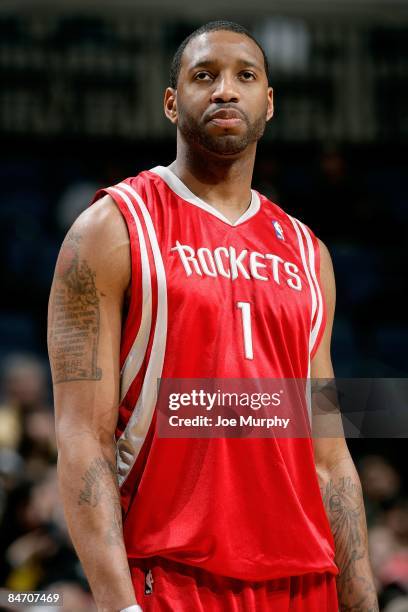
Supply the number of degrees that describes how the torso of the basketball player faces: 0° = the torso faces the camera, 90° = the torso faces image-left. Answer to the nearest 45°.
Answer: approximately 315°
